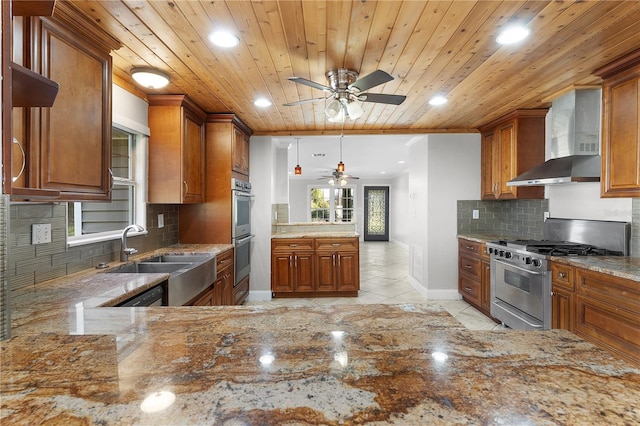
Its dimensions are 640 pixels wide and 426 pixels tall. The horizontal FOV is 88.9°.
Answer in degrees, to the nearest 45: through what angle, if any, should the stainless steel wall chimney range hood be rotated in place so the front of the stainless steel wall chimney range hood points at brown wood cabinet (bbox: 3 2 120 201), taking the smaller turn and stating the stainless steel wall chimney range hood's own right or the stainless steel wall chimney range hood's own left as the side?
0° — it already faces it

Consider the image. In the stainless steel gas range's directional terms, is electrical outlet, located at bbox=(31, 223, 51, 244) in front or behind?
in front

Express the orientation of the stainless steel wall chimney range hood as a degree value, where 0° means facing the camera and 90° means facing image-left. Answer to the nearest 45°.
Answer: approximately 45°

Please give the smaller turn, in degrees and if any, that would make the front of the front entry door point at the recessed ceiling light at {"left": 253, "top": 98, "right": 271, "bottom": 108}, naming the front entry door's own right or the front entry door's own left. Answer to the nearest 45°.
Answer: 0° — it already faces it

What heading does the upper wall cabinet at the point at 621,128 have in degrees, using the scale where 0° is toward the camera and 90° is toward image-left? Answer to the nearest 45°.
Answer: approximately 45°

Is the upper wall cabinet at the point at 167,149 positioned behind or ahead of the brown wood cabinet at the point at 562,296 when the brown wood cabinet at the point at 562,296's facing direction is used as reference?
ahead

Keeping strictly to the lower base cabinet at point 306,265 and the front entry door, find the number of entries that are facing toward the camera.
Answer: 2

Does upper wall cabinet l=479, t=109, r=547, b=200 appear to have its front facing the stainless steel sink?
yes

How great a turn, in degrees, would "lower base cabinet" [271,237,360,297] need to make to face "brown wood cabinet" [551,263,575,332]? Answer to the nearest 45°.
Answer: approximately 45° to its left

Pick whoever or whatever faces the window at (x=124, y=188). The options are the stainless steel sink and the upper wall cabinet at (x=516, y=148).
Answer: the upper wall cabinet

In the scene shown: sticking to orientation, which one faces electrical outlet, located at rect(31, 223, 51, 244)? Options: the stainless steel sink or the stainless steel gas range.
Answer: the stainless steel gas range

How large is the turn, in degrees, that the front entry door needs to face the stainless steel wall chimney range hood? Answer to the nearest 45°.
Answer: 0° — it already faces it

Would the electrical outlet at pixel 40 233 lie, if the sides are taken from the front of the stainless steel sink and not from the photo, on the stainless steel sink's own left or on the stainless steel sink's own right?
on the stainless steel sink's own right

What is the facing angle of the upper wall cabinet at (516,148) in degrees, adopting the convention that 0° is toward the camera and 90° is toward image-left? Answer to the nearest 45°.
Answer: approximately 45°

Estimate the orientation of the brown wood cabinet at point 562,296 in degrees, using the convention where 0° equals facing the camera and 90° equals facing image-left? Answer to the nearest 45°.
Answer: approximately 45°
